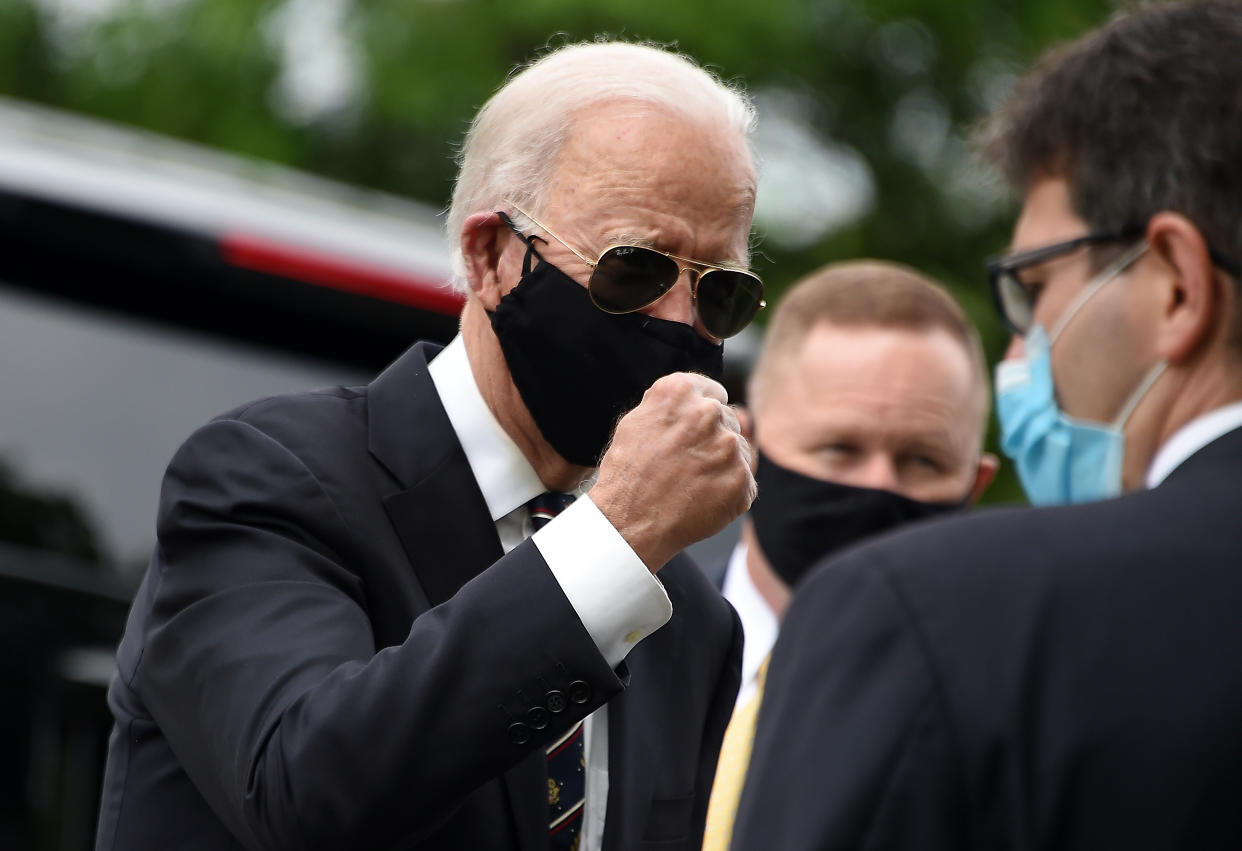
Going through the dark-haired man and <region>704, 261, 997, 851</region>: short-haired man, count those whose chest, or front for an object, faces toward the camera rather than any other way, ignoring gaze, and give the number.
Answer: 1

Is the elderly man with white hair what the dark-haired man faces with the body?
yes

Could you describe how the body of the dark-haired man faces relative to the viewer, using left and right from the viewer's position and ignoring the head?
facing away from the viewer and to the left of the viewer

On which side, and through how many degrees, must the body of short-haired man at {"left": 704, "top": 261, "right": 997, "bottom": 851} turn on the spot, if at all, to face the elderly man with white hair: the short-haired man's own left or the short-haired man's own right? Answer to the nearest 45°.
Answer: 0° — they already face them

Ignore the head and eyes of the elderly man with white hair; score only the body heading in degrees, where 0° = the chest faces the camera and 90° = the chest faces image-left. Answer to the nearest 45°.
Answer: approximately 315°

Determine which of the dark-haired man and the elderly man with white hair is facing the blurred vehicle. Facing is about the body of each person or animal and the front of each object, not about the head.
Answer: the dark-haired man

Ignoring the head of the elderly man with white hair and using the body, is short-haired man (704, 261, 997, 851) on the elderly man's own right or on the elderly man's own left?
on the elderly man's own left

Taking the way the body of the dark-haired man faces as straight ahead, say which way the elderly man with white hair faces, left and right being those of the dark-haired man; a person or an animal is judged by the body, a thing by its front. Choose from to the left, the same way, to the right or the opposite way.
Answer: the opposite way

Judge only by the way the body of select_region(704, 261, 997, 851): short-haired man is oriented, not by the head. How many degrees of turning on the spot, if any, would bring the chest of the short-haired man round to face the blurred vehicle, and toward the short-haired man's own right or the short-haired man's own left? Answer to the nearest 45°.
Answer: approximately 90° to the short-haired man's own right
